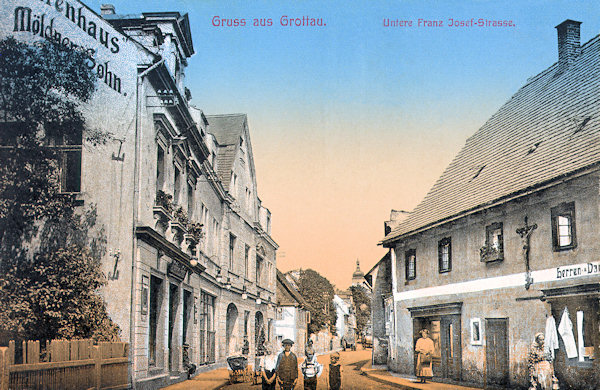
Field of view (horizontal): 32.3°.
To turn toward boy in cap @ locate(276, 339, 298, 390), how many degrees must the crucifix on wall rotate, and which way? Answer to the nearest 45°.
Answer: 0° — it already faces them

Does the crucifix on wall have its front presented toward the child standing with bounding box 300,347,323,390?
yes

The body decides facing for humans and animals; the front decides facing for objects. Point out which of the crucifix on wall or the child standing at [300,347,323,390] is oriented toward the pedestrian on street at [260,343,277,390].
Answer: the crucifix on wall

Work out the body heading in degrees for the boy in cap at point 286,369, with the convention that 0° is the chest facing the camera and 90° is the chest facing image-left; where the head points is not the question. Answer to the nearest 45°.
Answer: approximately 0°

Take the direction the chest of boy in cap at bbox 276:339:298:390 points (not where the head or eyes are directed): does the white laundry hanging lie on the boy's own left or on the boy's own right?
on the boy's own left

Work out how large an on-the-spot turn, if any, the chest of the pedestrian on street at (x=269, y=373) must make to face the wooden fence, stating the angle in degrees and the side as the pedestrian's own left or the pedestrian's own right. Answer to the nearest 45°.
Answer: approximately 45° to the pedestrian's own right

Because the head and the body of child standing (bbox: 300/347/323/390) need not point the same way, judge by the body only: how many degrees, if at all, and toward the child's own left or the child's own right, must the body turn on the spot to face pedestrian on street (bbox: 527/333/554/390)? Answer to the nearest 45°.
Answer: approximately 90° to the child's own left

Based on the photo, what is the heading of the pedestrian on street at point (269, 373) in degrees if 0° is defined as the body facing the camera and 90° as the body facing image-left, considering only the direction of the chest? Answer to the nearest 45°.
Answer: approximately 0°

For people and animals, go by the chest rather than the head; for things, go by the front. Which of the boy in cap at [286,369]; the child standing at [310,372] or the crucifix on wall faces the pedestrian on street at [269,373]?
the crucifix on wall
